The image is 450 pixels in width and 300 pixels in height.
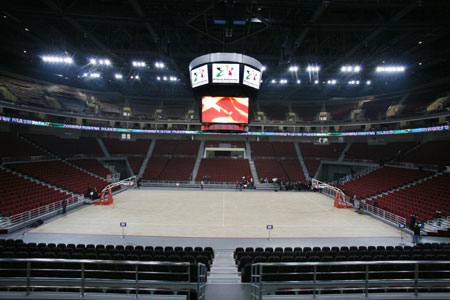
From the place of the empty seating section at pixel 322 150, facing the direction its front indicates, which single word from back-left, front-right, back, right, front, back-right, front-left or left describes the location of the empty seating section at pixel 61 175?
front-right

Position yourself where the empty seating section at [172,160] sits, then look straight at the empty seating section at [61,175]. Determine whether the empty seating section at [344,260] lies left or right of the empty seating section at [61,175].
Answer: left

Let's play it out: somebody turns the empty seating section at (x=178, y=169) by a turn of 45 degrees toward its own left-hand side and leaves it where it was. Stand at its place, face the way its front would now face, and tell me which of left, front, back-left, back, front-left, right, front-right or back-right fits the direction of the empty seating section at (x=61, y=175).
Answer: right

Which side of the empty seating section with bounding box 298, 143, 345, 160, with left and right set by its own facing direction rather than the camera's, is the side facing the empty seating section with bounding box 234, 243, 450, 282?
front

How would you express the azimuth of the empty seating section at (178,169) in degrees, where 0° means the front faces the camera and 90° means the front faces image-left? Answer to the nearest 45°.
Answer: approximately 0°

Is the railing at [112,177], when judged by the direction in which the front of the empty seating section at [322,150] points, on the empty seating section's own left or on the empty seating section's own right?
on the empty seating section's own right

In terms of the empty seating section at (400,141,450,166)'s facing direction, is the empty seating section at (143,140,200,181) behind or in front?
in front
